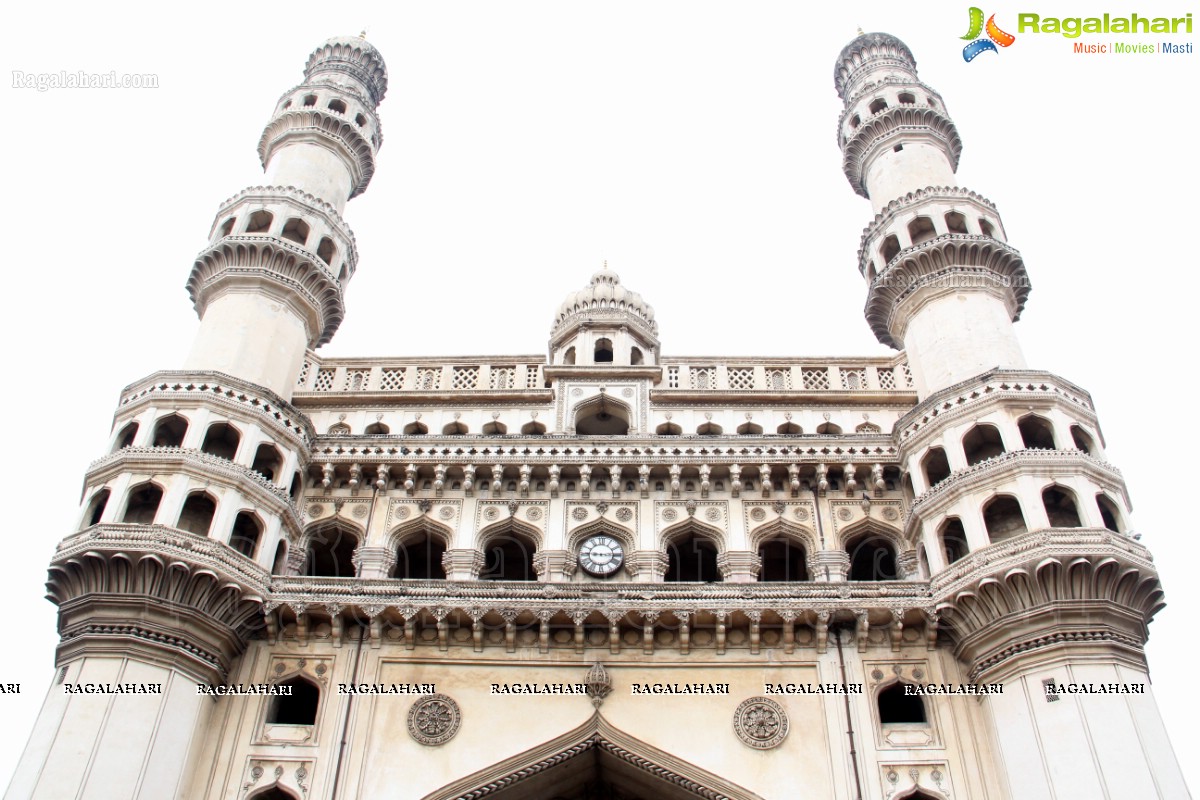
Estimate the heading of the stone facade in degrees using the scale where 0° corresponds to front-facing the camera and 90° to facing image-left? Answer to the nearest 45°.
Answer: approximately 0°
